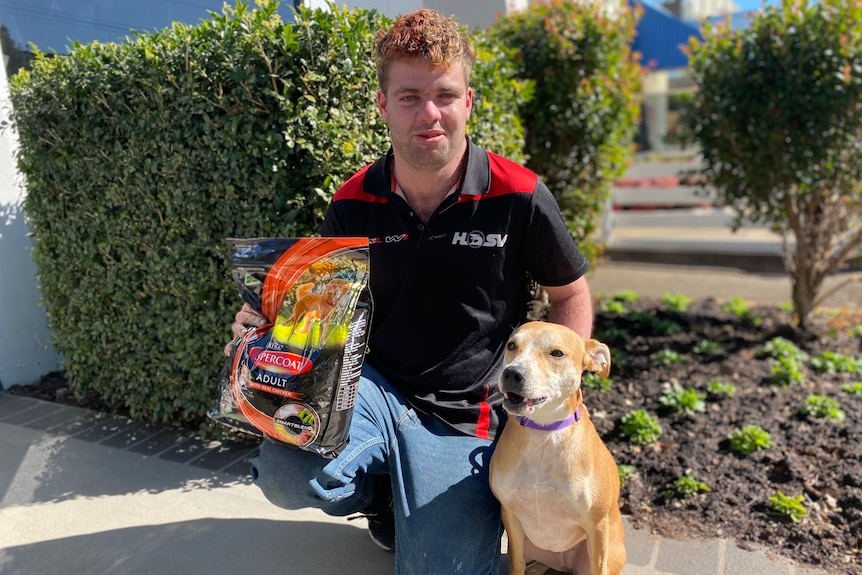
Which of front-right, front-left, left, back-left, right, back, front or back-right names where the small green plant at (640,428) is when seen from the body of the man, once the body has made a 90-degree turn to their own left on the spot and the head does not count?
front-left

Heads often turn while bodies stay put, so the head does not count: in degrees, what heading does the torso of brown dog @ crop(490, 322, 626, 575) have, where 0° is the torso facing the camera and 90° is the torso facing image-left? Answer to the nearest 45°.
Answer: approximately 45°

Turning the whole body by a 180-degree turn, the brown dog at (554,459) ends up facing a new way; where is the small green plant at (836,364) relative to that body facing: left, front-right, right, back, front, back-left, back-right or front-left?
front

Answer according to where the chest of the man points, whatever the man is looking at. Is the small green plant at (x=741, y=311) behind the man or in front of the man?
behind

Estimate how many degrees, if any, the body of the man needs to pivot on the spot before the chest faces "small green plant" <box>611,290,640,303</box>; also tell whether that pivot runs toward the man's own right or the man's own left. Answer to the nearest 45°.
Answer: approximately 135° to the man's own left

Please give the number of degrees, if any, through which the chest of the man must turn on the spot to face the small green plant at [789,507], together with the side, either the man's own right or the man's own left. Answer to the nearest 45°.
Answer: approximately 90° to the man's own left

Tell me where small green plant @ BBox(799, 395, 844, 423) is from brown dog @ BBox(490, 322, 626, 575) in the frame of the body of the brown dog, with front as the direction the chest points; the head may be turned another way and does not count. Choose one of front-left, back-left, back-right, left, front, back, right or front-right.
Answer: back

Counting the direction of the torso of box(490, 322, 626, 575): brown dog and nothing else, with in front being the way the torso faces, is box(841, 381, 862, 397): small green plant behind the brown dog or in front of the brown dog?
behind

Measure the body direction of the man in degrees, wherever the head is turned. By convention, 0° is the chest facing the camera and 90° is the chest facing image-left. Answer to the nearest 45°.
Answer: approximately 0°

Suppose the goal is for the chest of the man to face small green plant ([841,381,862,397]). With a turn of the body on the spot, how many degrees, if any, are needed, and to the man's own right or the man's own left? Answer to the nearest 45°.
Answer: approximately 135° to the man's own left

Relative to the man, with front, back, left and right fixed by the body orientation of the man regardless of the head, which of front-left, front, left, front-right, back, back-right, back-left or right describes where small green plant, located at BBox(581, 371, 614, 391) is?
back-left

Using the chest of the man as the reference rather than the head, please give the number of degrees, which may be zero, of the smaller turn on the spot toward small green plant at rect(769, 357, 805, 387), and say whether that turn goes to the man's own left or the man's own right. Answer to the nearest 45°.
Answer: approximately 135° to the man's own left
